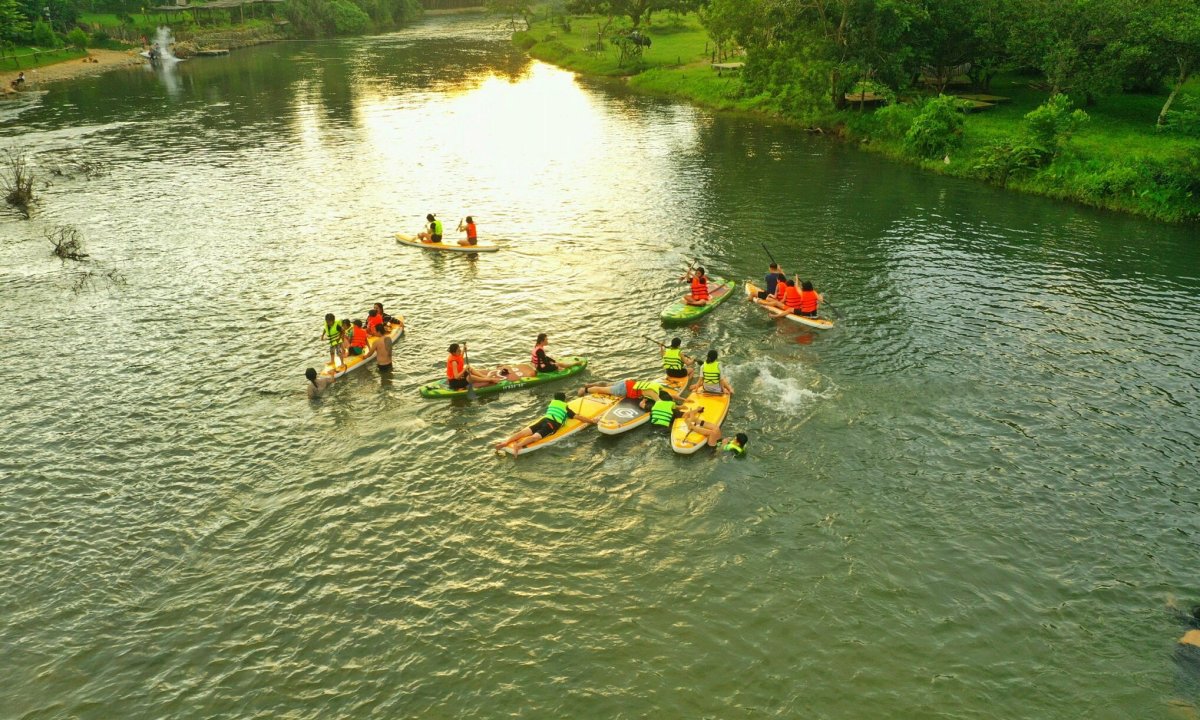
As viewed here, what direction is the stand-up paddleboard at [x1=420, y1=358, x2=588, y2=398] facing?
to the viewer's right

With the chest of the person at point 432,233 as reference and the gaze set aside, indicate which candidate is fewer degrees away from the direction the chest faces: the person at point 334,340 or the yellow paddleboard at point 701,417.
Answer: the person

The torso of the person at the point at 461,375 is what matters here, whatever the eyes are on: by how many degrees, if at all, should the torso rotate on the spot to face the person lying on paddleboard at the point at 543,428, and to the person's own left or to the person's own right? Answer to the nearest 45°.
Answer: approximately 45° to the person's own right

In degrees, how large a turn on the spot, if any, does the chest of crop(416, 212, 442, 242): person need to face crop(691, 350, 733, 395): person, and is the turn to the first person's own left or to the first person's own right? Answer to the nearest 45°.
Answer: approximately 135° to the first person's own left

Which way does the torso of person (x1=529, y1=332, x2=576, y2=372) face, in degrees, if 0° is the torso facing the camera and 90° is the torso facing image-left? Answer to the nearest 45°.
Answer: approximately 270°

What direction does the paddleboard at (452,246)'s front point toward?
to the viewer's left

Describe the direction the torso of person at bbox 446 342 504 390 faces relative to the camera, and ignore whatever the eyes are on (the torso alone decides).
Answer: to the viewer's right
